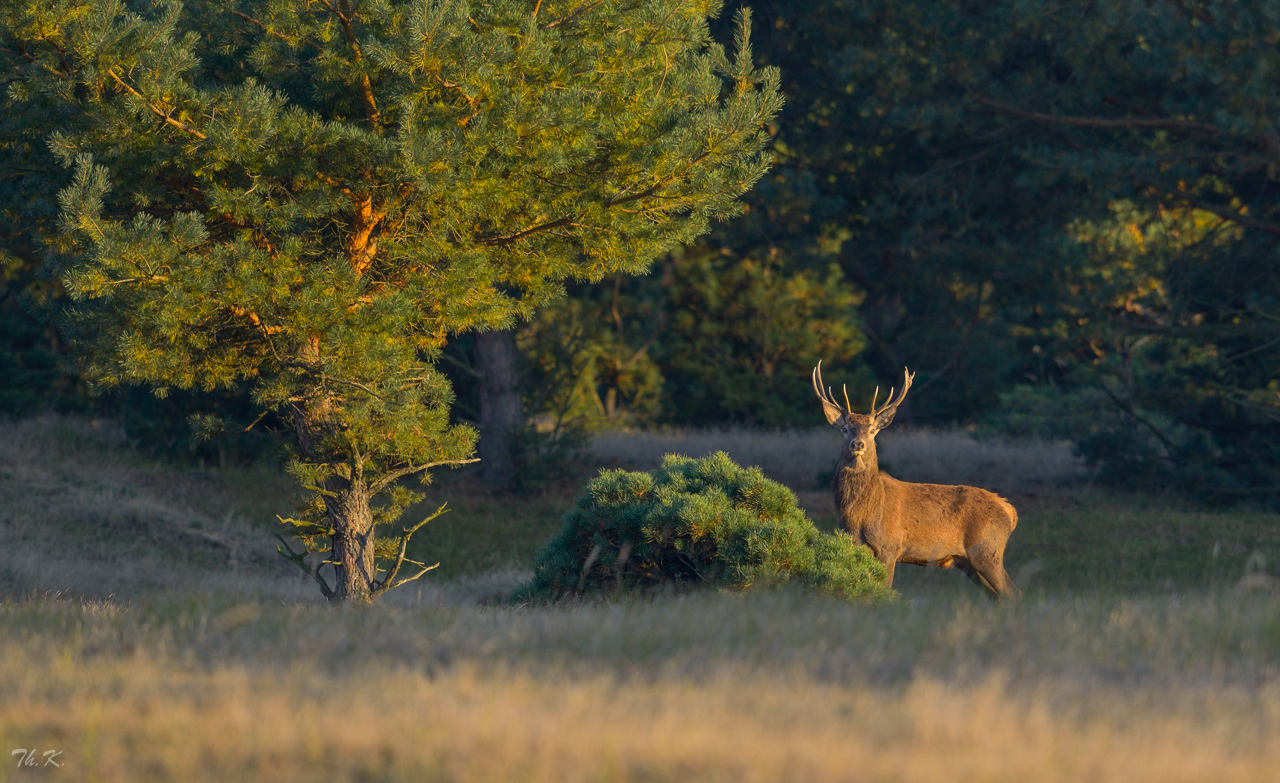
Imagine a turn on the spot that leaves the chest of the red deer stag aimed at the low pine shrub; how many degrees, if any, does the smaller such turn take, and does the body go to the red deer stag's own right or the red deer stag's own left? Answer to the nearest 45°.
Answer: approximately 45° to the red deer stag's own left

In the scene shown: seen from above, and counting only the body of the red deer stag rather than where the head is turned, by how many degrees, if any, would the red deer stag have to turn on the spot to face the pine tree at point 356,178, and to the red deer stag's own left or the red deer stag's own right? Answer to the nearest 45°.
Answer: approximately 45° to the red deer stag's own left

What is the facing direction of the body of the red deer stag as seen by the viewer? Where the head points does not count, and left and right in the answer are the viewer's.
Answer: facing to the left of the viewer
